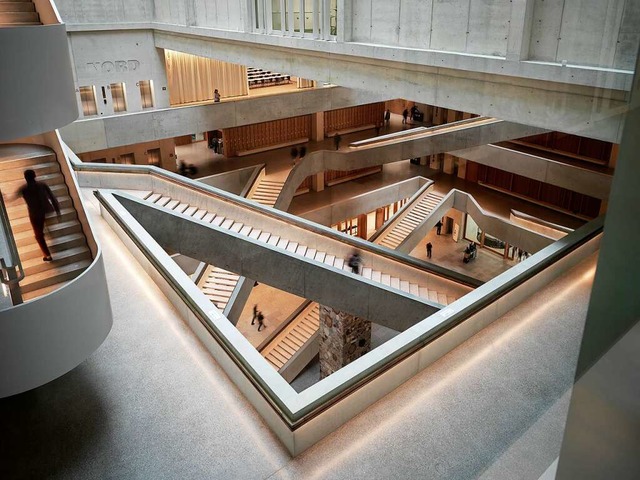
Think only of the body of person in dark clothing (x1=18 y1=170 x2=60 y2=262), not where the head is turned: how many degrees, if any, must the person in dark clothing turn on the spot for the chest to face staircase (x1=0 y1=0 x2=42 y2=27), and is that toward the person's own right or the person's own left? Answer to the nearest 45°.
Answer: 0° — they already face it

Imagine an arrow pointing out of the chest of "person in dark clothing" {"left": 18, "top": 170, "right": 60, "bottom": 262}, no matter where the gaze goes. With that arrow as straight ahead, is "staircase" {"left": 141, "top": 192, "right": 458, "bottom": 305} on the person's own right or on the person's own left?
on the person's own right

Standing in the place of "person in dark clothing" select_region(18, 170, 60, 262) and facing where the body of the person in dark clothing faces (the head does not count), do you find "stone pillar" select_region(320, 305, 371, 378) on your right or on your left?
on your right

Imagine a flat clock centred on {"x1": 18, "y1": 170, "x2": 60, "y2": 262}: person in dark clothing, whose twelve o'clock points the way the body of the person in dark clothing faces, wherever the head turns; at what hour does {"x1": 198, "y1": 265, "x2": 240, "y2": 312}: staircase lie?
The staircase is roughly at 1 o'clock from the person in dark clothing.

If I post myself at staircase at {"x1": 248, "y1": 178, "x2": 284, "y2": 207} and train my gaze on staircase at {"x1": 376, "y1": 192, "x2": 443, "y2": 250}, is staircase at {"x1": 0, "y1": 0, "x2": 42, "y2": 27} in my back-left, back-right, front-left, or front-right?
back-right

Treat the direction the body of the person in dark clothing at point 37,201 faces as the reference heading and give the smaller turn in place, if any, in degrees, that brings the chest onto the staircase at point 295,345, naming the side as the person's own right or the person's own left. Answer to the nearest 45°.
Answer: approximately 45° to the person's own right

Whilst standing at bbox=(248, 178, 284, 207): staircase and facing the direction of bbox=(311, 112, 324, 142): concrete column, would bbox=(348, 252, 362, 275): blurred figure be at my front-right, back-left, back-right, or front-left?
back-right

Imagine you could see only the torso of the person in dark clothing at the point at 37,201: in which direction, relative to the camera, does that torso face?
away from the camera

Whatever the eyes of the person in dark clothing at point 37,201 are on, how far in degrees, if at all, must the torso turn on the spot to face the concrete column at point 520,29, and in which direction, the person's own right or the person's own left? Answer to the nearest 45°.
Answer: approximately 90° to the person's own right
